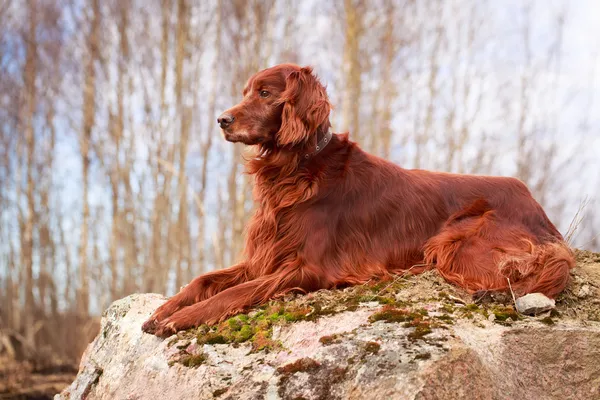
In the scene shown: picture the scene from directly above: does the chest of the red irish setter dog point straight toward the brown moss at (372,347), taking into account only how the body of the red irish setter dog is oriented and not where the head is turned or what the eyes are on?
no

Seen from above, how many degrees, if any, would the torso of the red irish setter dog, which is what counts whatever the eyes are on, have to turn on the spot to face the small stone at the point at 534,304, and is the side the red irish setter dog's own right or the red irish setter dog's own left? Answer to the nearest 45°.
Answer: approximately 180°

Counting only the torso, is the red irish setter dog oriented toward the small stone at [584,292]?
no

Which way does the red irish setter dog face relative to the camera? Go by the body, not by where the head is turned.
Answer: to the viewer's left

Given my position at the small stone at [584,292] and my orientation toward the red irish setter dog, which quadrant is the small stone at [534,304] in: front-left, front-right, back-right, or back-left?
front-left
